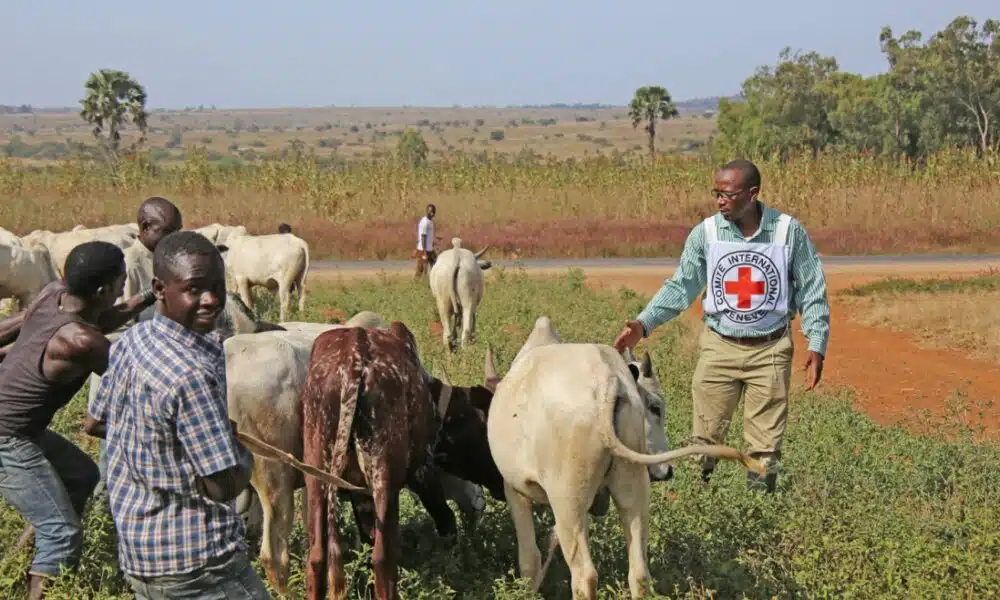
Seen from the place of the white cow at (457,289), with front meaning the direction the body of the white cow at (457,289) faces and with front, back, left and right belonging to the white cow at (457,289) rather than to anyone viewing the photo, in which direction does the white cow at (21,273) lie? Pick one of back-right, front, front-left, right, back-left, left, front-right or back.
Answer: left

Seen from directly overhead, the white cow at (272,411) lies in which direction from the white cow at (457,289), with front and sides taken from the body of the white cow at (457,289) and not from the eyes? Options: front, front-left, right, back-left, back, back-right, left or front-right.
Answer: back

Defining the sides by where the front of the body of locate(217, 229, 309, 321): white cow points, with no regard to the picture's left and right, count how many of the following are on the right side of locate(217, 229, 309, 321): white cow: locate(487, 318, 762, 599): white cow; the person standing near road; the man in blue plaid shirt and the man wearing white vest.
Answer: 1

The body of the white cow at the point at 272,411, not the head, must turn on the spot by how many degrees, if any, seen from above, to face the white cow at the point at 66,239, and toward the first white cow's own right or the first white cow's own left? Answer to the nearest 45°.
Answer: approximately 45° to the first white cow's own left

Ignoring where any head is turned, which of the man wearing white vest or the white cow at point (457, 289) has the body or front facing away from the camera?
the white cow

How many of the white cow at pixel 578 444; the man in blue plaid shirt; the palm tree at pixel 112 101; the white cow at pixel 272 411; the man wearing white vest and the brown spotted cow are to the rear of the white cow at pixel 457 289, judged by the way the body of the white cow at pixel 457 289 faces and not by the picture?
5

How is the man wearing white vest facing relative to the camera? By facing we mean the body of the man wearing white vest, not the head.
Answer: toward the camera

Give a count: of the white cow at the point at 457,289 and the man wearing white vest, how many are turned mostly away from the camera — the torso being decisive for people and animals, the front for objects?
1

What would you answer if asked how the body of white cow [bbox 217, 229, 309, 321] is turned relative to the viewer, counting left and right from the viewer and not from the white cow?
facing away from the viewer and to the left of the viewer

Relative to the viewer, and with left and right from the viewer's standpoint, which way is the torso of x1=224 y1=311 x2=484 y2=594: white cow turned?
facing away from the viewer and to the right of the viewer

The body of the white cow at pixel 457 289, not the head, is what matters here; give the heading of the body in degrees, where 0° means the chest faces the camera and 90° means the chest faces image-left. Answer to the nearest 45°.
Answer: approximately 180°

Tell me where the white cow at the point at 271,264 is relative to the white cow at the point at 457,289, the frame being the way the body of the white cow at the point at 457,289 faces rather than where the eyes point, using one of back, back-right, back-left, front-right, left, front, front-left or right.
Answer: front-left
